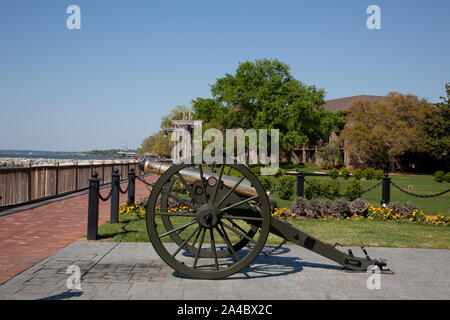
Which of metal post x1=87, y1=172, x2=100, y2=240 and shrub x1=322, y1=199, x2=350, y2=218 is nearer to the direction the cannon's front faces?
the metal post

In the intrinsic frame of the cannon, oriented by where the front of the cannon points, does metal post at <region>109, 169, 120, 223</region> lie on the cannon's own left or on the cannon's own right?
on the cannon's own right

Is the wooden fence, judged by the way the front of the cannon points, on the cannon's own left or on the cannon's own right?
on the cannon's own right

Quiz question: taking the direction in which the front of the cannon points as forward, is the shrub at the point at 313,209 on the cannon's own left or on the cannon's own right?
on the cannon's own right

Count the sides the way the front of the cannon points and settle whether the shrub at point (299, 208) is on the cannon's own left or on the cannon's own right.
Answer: on the cannon's own right

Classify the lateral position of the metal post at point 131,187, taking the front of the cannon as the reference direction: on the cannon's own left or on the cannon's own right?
on the cannon's own right

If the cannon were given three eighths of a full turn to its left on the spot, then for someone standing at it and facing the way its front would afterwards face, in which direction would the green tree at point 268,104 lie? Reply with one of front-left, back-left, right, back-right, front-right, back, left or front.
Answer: back-left

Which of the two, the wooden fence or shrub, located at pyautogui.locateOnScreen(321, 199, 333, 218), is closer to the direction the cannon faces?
the wooden fence

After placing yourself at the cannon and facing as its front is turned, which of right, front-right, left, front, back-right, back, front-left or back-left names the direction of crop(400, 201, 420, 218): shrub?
back-right

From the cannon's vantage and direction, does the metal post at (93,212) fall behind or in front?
in front

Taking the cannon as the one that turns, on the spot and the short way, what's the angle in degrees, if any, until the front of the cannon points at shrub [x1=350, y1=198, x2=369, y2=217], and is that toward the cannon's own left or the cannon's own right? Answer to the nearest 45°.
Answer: approximately 135° to the cannon's own right

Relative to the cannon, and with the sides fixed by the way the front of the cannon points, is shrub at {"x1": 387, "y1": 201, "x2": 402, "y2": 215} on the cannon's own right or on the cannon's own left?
on the cannon's own right

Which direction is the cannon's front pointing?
to the viewer's left
